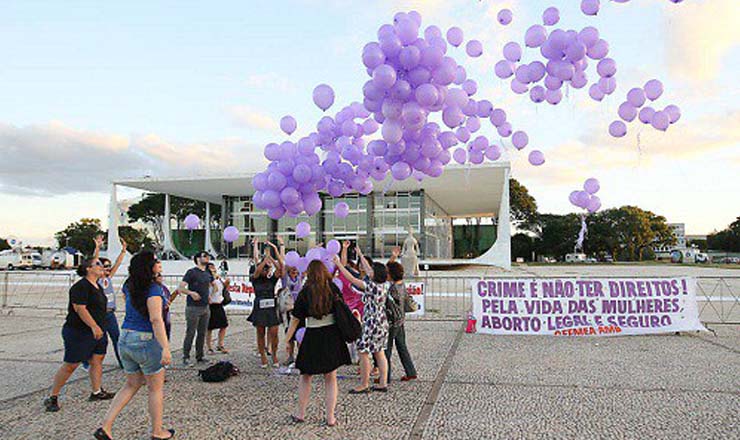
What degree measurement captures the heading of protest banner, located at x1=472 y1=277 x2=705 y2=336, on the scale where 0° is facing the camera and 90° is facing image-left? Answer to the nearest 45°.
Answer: approximately 0°

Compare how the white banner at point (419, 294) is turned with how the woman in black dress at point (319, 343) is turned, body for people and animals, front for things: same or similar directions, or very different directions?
very different directions

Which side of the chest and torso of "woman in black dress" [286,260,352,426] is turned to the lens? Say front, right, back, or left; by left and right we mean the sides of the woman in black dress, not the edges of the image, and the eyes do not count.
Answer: back

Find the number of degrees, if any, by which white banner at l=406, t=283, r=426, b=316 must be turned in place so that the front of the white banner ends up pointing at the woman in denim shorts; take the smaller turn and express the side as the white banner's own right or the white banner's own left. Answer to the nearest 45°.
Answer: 0° — it already faces them

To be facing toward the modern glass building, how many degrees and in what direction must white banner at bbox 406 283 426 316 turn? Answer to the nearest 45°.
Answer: approximately 180°

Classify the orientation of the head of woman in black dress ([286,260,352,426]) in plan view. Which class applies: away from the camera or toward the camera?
away from the camera
